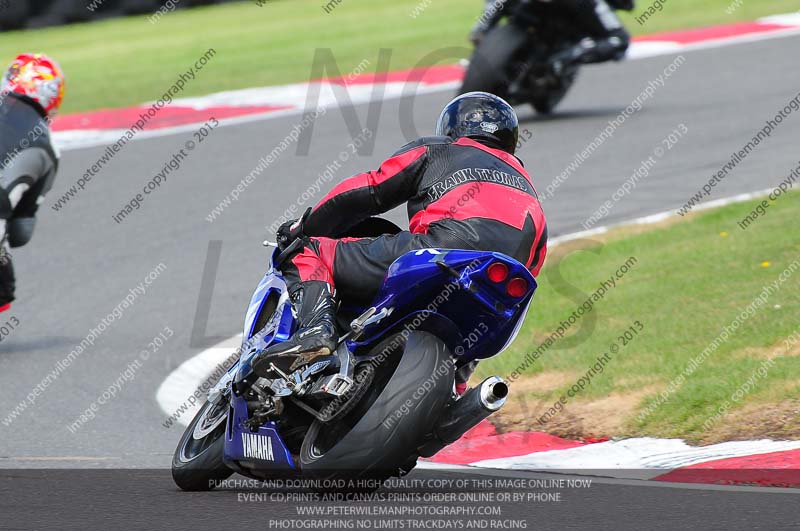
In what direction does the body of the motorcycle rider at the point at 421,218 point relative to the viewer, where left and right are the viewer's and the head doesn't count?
facing away from the viewer and to the left of the viewer

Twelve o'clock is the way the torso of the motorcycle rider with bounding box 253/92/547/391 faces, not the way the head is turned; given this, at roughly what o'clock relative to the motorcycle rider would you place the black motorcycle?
The black motorcycle is roughly at 2 o'clock from the motorcycle rider.

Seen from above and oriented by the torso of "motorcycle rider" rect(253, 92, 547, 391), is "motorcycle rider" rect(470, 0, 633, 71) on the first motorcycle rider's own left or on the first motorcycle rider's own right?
on the first motorcycle rider's own right

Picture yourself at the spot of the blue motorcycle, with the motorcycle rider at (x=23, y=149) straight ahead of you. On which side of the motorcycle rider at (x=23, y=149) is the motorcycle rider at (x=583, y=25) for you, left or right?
right
